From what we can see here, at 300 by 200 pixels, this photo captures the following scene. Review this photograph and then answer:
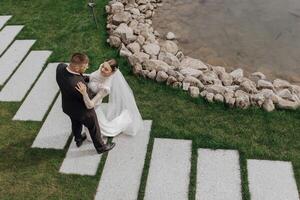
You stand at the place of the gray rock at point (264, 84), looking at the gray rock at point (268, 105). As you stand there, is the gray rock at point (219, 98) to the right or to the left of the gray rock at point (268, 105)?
right

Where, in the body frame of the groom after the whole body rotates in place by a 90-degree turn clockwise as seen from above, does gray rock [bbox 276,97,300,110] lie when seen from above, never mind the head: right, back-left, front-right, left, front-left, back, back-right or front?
front-left

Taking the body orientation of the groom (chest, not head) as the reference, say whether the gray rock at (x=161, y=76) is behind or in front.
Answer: in front

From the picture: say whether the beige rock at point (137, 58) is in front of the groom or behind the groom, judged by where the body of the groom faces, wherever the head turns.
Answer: in front

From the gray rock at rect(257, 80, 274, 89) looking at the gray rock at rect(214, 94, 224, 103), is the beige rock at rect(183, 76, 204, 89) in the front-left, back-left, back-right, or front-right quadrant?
front-right

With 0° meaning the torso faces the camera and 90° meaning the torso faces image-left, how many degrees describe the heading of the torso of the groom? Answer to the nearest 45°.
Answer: approximately 225°

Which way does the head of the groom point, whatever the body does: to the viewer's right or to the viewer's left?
to the viewer's right

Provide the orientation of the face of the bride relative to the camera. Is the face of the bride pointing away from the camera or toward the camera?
toward the camera

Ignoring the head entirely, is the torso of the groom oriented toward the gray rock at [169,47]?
yes

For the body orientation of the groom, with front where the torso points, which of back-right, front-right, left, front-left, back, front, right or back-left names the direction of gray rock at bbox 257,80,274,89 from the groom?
front-right

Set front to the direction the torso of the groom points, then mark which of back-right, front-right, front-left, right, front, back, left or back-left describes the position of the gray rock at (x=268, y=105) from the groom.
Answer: front-right

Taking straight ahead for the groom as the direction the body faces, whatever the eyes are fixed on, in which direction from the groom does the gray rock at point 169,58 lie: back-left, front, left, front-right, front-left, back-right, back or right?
front

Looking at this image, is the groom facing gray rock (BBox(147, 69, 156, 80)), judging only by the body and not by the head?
yes

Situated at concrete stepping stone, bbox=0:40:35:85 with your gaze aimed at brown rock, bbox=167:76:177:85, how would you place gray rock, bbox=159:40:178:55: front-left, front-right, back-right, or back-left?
front-left

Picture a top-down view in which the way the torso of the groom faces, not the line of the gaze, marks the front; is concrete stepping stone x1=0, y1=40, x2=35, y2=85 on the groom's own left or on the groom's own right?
on the groom's own left
